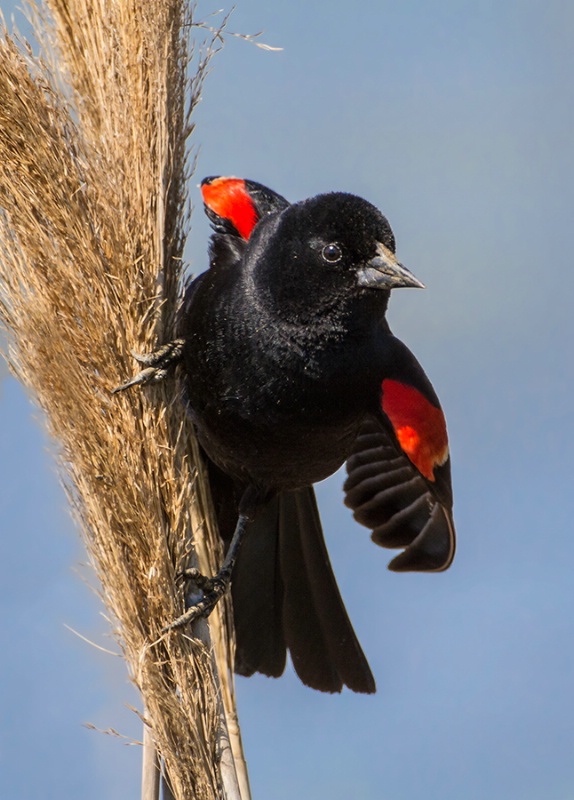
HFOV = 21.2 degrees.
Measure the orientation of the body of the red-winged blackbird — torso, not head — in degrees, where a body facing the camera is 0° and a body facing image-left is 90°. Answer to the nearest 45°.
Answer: approximately 0°
